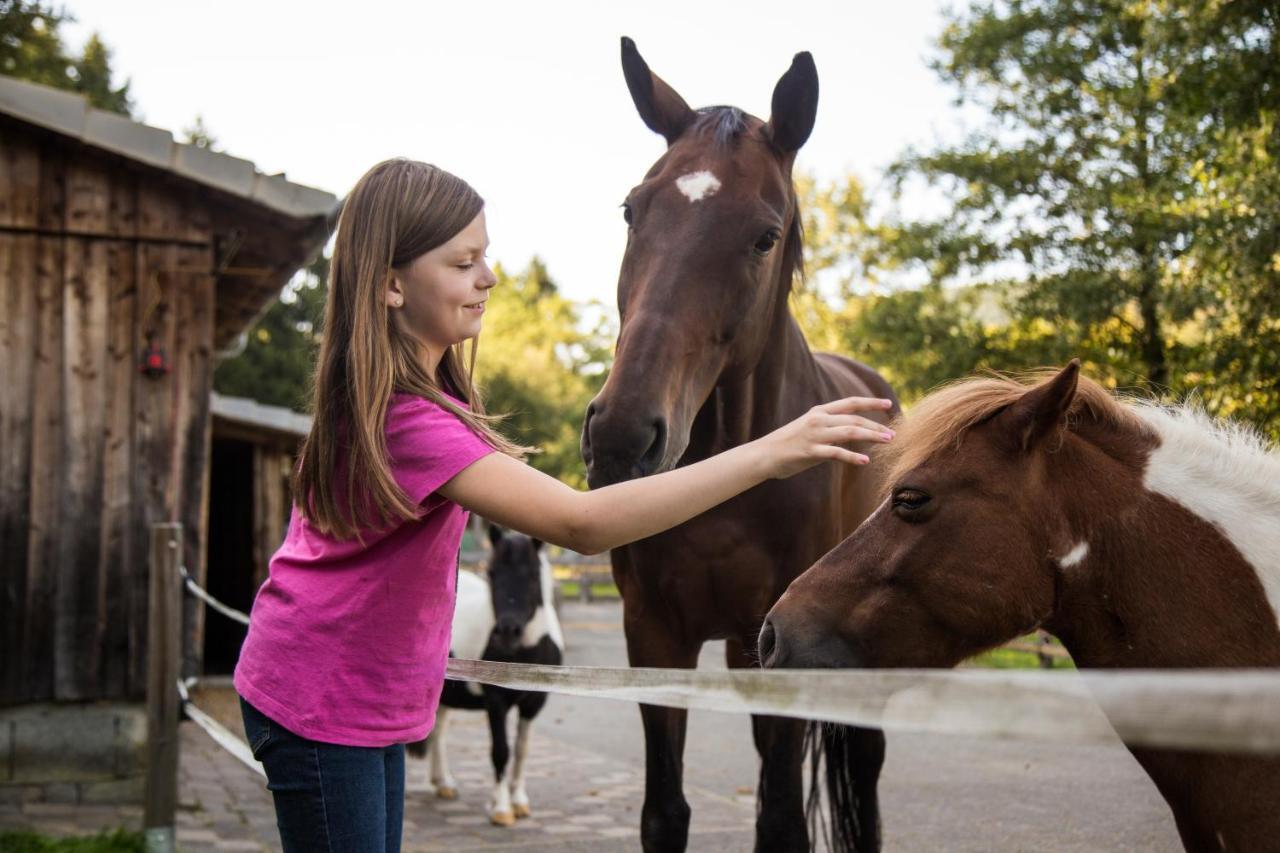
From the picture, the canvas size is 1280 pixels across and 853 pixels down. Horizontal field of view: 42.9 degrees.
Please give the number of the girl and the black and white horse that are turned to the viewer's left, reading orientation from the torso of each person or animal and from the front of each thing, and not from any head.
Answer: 0

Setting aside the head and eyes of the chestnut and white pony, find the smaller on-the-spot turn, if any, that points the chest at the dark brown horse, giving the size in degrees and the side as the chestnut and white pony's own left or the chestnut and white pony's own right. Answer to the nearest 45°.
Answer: approximately 45° to the chestnut and white pony's own right

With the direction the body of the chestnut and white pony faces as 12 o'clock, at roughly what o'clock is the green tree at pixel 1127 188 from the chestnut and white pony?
The green tree is roughly at 3 o'clock from the chestnut and white pony.

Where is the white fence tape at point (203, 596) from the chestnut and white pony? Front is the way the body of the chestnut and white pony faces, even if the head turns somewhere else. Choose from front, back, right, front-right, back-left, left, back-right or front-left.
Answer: front-right

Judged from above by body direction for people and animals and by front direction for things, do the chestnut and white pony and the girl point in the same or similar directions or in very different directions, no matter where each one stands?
very different directions

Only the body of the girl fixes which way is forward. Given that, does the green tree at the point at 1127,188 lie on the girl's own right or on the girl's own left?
on the girl's own left

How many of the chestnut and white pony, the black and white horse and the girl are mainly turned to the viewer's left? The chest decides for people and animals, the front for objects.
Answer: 1

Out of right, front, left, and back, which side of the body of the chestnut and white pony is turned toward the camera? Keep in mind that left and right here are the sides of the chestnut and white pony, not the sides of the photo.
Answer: left

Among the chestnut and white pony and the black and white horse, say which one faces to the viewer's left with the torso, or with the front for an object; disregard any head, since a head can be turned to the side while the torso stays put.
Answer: the chestnut and white pony

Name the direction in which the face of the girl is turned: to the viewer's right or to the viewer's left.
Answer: to the viewer's right

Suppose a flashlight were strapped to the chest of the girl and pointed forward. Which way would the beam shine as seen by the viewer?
to the viewer's right

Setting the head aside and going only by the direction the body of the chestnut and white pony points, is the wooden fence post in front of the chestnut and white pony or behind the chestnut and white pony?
in front

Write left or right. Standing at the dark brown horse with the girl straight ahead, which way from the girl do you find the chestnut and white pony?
left

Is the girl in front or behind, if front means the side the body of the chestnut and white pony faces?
in front

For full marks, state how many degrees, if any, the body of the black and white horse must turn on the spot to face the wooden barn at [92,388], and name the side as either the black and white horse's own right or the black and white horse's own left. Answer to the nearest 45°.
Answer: approximately 135° to the black and white horse's own right
